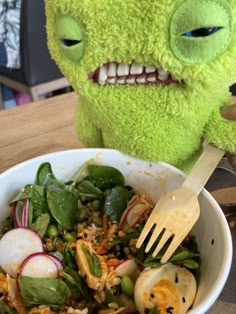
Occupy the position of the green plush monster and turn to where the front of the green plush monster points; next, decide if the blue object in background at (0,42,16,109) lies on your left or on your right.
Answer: on your right

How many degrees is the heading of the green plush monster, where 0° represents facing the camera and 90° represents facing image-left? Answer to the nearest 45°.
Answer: approximately 45°
